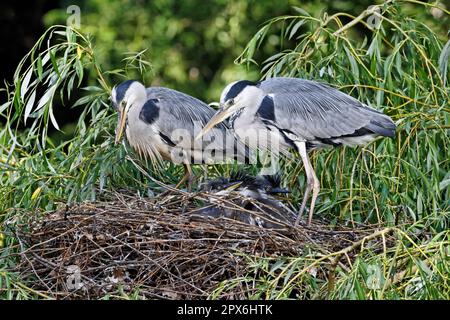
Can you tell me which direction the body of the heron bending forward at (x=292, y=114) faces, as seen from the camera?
to the viewer's left
